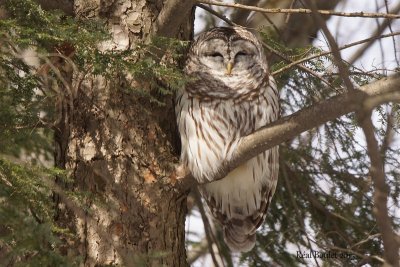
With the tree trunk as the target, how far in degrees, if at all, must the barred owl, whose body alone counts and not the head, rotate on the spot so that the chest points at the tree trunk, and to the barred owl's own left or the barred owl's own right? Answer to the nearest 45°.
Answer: approximately 45° to the barred owl's own right

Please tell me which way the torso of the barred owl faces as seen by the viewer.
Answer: toward the camera
